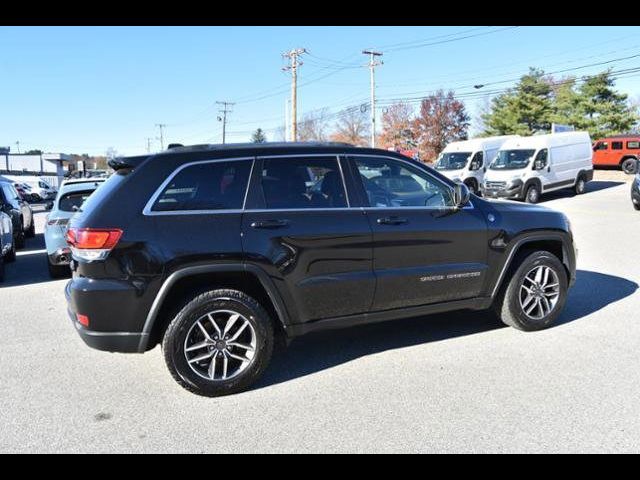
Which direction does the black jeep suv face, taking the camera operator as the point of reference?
facing away from the viewer and to the right of the viewer

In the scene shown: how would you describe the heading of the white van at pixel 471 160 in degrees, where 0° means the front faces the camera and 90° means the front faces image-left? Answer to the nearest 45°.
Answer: approximately 45°

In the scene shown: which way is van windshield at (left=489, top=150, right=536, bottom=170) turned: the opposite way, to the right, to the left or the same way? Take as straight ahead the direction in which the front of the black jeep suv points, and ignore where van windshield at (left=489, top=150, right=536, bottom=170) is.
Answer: the opposite way

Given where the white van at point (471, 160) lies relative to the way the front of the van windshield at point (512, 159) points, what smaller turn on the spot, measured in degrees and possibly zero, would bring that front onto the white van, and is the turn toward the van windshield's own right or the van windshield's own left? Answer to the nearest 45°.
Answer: approximately 90° to the van windshield's own right

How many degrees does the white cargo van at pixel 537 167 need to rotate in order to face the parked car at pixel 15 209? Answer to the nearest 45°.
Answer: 0° — it already faces it

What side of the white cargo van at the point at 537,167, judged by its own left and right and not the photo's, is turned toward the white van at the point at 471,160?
right

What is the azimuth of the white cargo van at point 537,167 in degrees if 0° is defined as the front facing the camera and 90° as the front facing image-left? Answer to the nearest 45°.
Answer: approximately 45°

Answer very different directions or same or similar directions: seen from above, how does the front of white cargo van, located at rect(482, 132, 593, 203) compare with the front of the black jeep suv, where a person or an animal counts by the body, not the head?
very different directions

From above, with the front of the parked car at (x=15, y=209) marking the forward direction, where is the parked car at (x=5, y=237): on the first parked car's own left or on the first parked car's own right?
on the first parked car's own right

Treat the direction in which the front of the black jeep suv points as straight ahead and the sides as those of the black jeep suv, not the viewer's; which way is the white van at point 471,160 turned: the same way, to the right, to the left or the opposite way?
the opposite way
